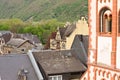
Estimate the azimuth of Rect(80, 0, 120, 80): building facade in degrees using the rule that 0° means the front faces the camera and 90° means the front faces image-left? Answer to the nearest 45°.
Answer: approximately 45°
